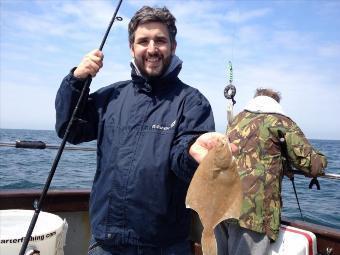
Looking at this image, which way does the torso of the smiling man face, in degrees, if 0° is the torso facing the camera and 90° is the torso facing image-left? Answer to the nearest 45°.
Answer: approximately 0°

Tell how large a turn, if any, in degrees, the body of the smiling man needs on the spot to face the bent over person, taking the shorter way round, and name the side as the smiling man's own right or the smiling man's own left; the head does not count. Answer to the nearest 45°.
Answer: approximately 135° to the smiling man's own left
